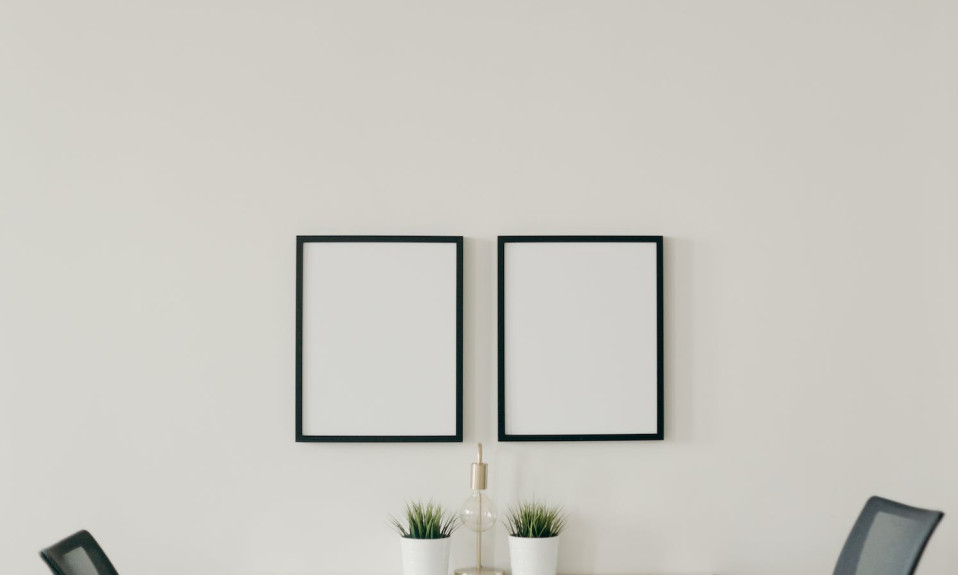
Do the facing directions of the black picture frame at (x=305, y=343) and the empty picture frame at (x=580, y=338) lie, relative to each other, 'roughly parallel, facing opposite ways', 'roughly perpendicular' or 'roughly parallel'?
roughly parallel

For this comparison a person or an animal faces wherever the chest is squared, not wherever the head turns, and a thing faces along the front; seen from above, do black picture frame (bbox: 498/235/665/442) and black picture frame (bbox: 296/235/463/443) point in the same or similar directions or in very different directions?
same or similar directions

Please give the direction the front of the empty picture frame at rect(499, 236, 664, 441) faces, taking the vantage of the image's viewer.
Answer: facing the viewer

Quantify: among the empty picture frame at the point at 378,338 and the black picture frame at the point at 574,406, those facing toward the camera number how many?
2

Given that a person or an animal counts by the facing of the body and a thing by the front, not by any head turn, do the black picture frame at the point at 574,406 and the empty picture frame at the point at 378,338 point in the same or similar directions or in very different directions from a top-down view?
same or similar directions

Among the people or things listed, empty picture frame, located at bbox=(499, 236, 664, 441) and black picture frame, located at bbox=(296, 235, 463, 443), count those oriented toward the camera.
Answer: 2

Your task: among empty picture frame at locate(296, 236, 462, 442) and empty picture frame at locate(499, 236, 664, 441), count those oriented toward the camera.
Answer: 2

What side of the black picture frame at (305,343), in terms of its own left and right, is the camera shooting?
front
